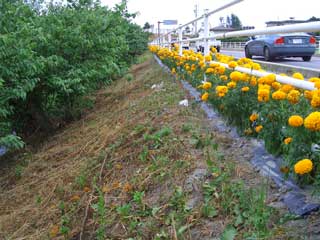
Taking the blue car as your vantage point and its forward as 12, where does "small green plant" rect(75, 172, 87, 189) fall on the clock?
The small green plant is roughly at 8 o'clock from the blue car.

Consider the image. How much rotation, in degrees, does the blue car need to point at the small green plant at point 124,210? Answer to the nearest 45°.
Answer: approximately 135° to its left

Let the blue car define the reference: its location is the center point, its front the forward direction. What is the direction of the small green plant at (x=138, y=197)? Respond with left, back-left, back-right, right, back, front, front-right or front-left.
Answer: back-left

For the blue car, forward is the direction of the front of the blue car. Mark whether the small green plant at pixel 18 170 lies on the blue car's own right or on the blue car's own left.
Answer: on the blue car's own left

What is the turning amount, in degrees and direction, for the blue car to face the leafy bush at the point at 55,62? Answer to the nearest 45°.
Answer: approximately 90° to its left

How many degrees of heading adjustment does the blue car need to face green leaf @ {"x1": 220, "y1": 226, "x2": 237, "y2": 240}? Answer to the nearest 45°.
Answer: approximately 135° to its left

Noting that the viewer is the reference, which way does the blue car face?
facing away from the viewer and to the left of the viewer

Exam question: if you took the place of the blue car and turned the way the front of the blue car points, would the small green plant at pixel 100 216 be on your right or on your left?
on your left
